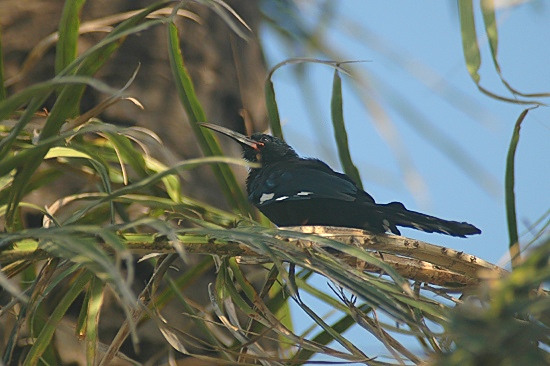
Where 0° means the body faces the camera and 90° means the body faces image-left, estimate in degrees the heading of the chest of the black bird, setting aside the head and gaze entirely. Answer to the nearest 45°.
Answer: approximately 90°
